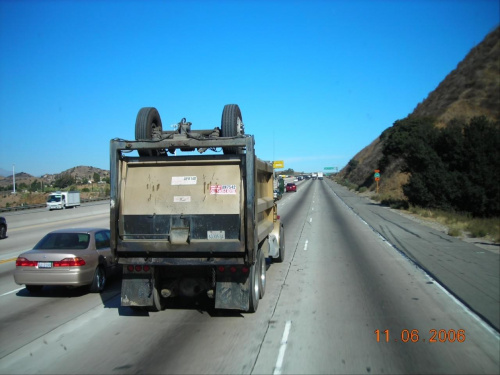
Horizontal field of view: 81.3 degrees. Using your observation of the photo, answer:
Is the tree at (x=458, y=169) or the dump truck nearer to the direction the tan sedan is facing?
the tree

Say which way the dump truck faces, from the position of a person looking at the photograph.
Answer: facing away from the viewer

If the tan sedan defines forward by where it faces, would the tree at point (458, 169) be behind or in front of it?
in front

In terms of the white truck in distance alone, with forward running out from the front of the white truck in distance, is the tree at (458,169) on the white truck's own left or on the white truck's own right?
on the white truck's own left

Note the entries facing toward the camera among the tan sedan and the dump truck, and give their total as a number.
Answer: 0

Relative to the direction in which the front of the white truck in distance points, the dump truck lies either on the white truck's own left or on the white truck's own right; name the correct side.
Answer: on the white truck's own left

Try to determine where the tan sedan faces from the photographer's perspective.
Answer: facing away from the viewer and to the right of the viewer

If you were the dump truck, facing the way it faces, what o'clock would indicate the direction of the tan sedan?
The tan sedan is roughly at 10 o'clock from the dump truck.

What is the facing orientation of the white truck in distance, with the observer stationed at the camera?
facing the viewer and to the left of the viewer

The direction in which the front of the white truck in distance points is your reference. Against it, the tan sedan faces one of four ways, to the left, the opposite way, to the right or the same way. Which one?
the opposite way
